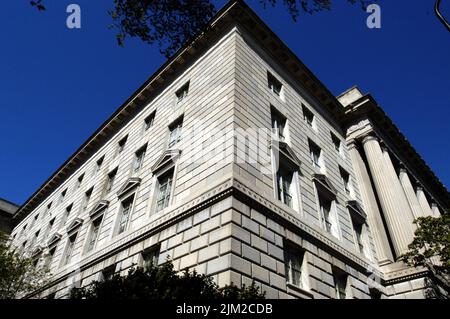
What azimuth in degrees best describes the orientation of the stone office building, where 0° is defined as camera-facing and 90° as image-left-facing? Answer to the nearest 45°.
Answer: approximately 315°
